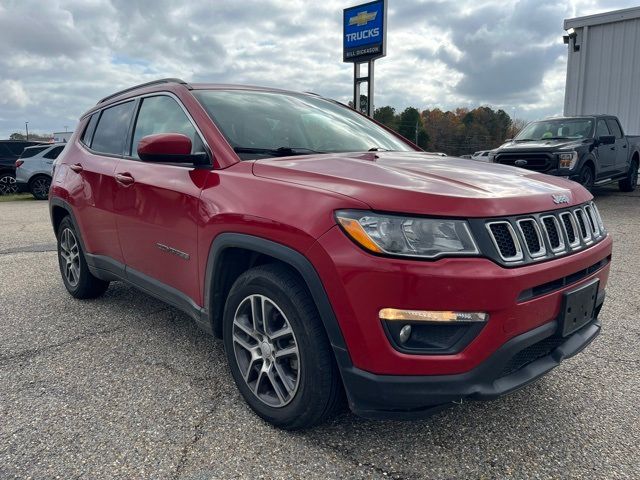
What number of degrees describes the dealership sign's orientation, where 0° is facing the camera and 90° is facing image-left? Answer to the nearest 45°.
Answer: approximately 45°

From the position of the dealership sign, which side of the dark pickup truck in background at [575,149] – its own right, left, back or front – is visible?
right

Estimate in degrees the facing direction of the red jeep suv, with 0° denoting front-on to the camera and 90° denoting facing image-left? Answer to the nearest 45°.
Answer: approximately 315°

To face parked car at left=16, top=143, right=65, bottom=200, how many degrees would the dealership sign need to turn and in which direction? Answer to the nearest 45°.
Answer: approximately 45° to its right

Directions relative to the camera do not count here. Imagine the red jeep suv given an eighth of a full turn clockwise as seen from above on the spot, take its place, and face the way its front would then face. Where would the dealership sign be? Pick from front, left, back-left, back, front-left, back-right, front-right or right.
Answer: back

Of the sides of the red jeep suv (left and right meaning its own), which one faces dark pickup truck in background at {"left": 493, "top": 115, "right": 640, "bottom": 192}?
left

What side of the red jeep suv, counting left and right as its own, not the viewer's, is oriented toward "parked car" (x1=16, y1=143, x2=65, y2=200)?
back

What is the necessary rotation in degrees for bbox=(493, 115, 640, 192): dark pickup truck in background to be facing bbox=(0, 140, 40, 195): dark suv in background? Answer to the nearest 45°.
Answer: approximately 45° to its right
